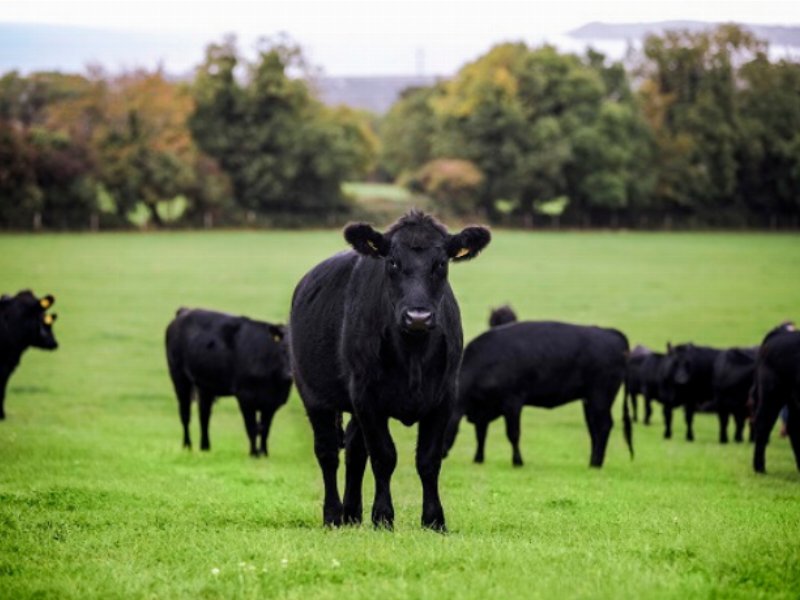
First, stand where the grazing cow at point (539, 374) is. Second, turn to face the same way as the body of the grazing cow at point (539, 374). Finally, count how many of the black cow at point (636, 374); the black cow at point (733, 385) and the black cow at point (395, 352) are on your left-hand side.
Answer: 1

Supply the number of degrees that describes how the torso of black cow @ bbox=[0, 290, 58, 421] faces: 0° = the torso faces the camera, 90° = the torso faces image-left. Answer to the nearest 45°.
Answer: approximately 270°

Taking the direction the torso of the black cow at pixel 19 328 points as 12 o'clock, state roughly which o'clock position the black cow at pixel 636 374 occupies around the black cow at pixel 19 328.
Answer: the black cow at pixel 636 374 is roughly at 12 o'clock from the black cow at pixel 19 328.

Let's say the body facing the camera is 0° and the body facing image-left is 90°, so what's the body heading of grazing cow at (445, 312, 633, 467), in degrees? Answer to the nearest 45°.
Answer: approximately 90°

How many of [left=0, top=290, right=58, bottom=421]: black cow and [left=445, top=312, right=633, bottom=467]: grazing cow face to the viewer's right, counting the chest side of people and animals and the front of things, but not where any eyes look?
1

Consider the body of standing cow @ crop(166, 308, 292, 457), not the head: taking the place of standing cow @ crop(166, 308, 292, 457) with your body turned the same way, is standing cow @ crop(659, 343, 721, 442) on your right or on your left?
on your left

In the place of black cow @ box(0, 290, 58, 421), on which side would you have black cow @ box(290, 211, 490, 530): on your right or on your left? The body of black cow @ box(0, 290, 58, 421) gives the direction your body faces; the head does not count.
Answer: on your right

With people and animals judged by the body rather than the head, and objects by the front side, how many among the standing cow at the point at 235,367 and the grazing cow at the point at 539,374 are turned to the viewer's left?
1

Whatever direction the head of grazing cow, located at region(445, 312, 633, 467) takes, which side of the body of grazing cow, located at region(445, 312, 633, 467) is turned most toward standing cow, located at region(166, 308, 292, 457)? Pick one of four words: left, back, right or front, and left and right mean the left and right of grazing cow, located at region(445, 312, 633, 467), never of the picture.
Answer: front
